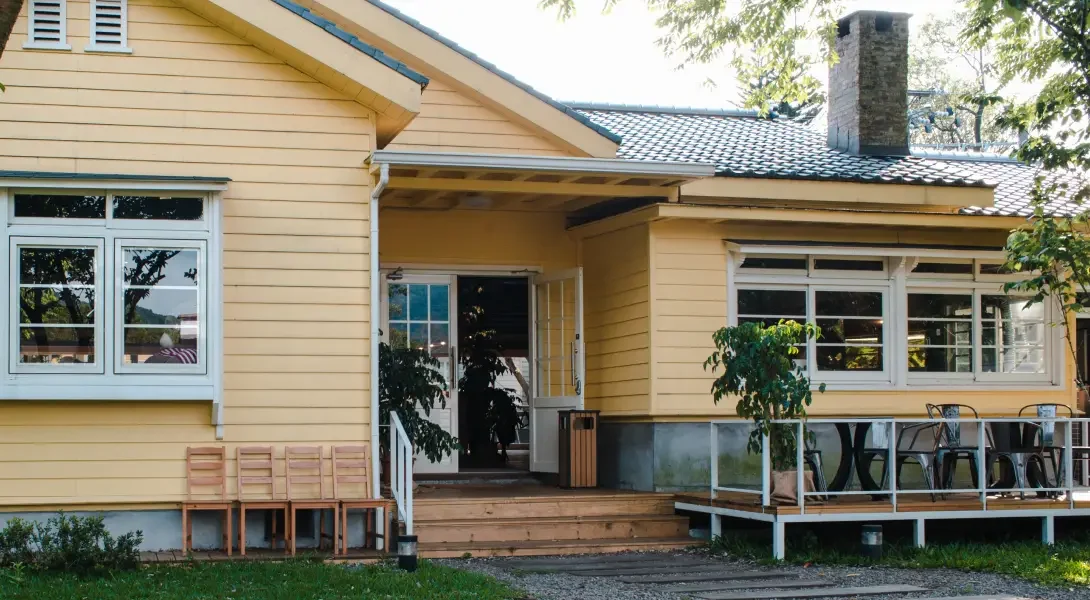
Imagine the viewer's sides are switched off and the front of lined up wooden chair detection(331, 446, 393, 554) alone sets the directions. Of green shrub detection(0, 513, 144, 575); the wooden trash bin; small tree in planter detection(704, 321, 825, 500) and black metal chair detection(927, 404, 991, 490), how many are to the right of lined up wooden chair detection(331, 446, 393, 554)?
1

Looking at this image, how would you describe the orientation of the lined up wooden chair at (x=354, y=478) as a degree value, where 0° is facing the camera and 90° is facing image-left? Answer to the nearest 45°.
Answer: approximately 315°

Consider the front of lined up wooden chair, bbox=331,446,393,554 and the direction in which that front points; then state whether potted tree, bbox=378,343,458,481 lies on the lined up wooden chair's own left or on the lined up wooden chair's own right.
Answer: on the lined up wooden chair's own left

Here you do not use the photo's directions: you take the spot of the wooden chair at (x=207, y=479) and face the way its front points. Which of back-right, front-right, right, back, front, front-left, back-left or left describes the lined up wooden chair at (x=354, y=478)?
left

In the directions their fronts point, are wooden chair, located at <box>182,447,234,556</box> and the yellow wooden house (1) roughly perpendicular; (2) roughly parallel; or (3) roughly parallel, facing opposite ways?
roughly parallel

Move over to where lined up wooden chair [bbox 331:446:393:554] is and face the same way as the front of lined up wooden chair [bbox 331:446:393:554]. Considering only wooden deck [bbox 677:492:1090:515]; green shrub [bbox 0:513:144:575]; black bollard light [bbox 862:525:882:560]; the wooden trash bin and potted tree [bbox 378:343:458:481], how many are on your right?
1

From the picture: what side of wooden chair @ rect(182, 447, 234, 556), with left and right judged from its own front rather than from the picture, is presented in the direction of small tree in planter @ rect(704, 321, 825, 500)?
left

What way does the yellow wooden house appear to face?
toward the camera

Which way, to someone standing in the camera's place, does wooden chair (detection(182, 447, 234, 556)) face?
facing the viewer
